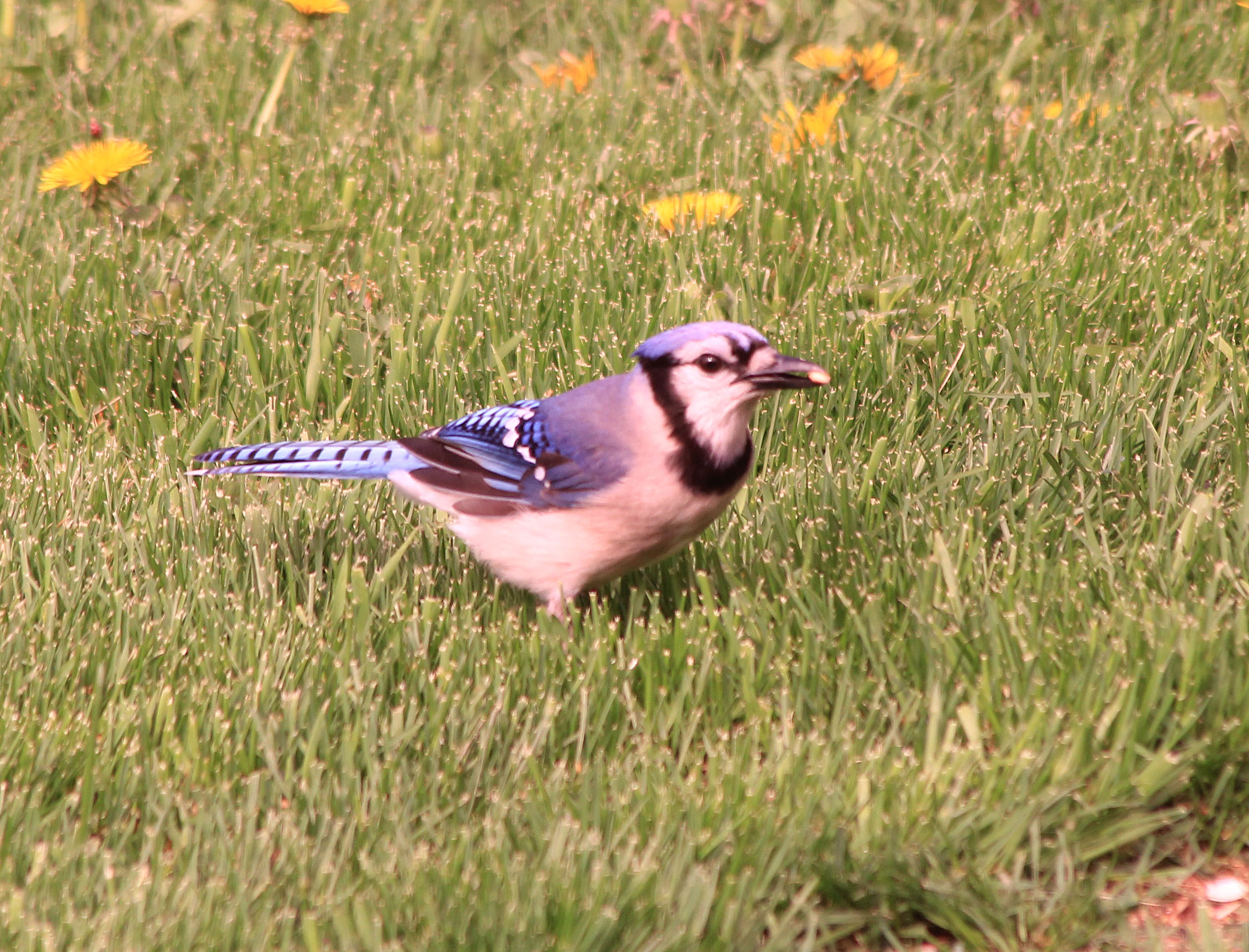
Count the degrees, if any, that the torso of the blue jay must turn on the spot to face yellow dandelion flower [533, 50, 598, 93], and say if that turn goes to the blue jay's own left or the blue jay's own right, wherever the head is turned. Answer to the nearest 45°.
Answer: approximately 90° to the blue jay's own left

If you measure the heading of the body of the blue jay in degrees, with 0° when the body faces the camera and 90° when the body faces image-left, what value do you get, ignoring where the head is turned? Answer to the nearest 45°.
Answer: approximately 270°

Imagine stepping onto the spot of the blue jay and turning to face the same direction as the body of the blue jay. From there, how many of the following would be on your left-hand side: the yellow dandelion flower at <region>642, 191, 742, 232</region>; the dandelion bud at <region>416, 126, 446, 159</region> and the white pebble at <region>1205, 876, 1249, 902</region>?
2

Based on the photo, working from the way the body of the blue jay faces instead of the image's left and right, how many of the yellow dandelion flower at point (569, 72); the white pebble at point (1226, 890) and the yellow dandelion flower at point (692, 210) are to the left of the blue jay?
2

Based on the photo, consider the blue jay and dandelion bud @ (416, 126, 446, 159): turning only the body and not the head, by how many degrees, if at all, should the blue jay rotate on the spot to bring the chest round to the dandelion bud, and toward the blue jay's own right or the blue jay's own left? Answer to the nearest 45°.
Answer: approximately 90° to the blue jay's own left

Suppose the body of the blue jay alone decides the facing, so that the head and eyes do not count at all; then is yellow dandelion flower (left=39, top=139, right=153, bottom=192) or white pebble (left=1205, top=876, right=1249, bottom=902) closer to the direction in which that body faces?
the white pebble

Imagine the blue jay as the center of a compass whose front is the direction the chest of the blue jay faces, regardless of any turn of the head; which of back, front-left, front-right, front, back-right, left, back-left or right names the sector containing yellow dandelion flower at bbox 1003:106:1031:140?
front-left

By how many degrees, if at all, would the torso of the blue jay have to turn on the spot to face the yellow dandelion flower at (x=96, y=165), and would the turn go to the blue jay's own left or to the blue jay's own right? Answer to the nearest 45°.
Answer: approximately 135° to the blue jay's own left

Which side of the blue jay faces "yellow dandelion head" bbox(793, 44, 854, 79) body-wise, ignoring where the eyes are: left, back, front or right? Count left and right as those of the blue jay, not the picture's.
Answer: left

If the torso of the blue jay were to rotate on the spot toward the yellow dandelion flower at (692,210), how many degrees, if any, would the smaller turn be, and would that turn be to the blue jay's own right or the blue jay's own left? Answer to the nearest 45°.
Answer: approximately 90° to the blue jay's own left

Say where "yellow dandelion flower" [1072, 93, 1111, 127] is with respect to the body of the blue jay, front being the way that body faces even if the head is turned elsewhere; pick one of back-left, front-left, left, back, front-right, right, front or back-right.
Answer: front-left

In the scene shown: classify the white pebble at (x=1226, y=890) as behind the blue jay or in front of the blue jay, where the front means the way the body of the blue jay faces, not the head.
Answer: in front
